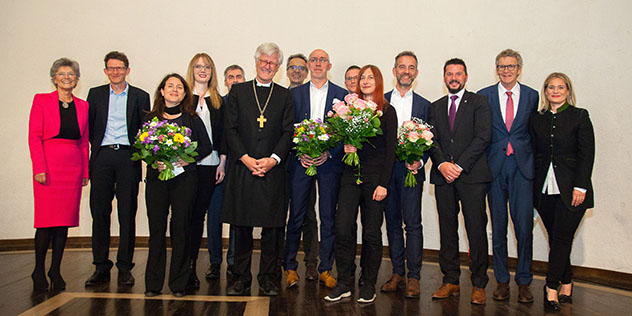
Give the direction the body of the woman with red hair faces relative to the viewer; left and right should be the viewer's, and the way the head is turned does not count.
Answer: facing the viewer and to the left of the viewer

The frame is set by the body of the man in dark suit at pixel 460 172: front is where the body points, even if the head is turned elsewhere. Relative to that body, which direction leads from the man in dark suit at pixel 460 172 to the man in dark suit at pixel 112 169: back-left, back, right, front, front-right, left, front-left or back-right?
front-right

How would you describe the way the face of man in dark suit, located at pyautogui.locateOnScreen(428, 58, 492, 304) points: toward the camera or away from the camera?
toward the camera

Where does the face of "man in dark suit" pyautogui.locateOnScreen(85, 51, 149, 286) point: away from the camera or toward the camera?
toward the camera

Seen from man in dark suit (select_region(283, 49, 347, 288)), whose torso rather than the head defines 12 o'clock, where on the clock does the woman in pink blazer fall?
The woman in pink blazer is roughly at 3 o'clock from the man in dark suit.

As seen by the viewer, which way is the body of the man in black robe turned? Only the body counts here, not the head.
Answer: toward the camera

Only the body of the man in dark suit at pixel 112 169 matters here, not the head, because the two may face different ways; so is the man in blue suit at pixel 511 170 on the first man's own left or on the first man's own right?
on the first man's own left

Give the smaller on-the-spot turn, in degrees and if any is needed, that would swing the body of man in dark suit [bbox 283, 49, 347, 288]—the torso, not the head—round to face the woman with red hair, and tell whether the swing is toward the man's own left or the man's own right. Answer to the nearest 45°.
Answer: approximately 45° to the man's own left

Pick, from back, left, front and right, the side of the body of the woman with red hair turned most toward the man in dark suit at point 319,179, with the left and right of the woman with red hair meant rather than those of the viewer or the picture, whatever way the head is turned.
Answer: right

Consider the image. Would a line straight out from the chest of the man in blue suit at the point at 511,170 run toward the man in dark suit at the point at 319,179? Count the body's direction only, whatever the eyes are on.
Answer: no

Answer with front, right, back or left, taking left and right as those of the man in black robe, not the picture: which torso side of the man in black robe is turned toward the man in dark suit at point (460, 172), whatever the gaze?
left

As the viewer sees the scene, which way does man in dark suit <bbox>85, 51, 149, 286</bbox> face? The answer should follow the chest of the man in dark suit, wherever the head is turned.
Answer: toward the camera

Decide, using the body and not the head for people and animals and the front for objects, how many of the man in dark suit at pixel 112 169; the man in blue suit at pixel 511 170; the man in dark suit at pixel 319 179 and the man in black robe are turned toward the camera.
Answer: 4

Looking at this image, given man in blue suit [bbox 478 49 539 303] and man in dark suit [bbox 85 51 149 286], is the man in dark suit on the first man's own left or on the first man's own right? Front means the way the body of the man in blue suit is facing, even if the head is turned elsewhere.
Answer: on the first man's own right
